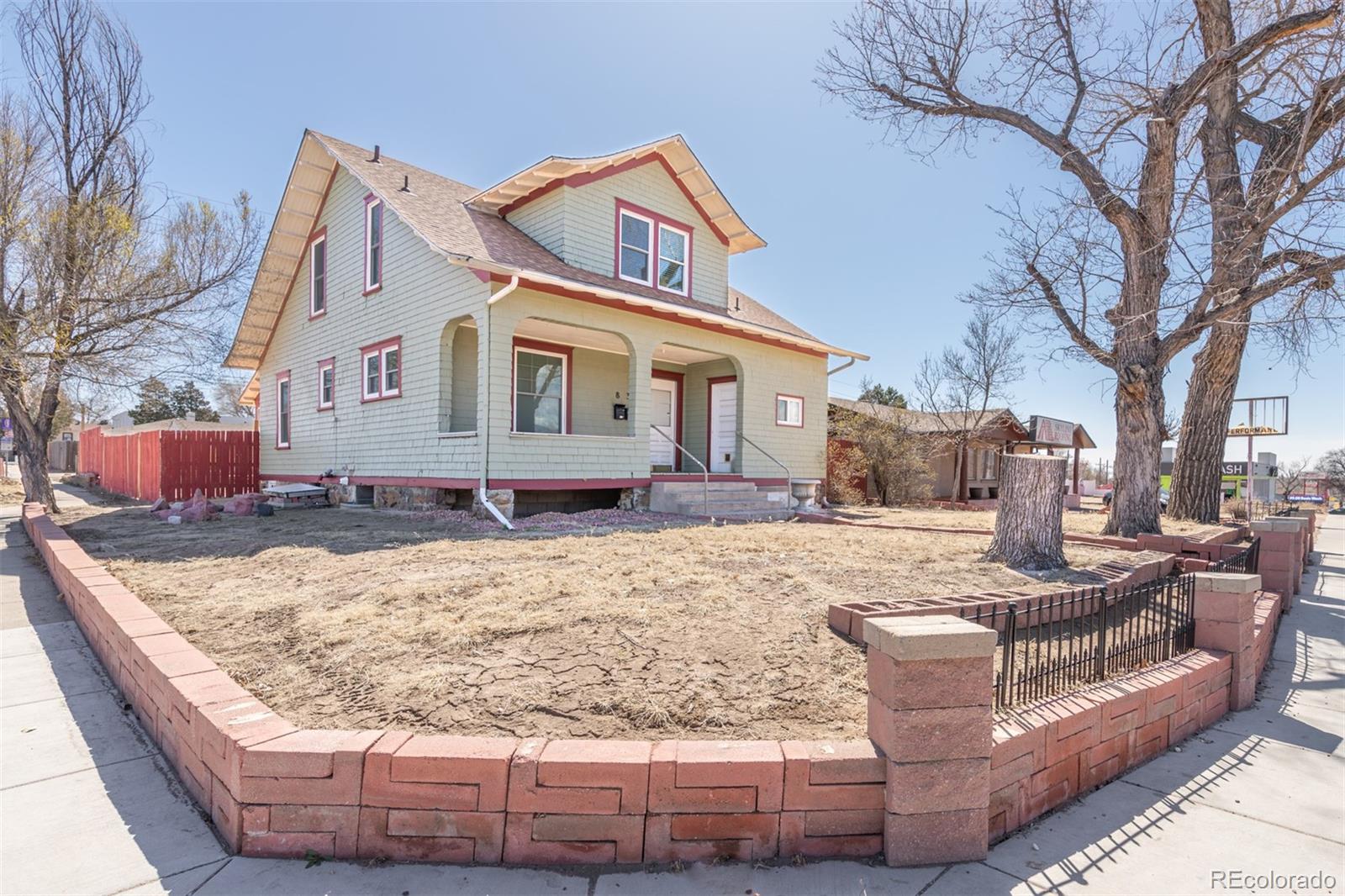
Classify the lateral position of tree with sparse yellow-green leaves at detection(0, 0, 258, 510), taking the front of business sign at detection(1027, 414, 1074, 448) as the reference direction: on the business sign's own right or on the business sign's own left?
on the business sign's own right

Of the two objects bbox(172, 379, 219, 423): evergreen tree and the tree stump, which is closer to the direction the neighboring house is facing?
the tree stump

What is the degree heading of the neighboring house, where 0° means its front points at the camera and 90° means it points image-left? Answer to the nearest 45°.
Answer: approximately 315°

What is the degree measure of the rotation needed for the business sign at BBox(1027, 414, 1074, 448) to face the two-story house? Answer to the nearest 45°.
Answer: approximately 90° to its right

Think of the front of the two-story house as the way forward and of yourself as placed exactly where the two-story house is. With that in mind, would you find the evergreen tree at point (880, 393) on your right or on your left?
on your left

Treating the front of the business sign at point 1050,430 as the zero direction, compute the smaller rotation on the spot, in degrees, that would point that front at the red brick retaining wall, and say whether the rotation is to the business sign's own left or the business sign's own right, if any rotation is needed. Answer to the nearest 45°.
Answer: approximately 45° to the business sign's own right

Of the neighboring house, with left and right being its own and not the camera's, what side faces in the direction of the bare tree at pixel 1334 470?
left

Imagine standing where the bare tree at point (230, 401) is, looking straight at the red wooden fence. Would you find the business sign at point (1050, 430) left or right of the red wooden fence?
left

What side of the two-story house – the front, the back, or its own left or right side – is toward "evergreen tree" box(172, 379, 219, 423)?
back

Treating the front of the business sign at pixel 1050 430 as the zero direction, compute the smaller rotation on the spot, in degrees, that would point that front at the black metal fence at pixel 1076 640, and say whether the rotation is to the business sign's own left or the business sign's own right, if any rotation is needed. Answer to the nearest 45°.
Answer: approximately 45° to the business sign's own right

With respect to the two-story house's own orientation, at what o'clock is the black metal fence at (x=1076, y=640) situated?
The black metal fence is roughly at 1 o'clock from the two-story house.
